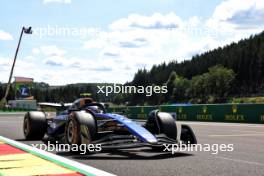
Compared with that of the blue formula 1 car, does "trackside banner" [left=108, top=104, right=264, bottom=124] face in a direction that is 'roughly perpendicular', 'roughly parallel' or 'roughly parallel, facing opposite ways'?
roughly perpendicular

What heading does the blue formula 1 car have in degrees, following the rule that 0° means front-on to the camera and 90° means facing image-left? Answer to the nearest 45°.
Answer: approximately 315°

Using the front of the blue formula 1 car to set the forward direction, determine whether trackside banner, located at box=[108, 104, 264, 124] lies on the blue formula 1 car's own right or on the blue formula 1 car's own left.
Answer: on the blue formula 1 car's own left

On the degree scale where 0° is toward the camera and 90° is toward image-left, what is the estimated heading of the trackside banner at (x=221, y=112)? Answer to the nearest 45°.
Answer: approximately 45°
